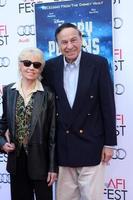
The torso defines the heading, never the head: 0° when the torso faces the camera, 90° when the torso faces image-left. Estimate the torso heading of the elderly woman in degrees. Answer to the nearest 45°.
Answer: approximately 0°
